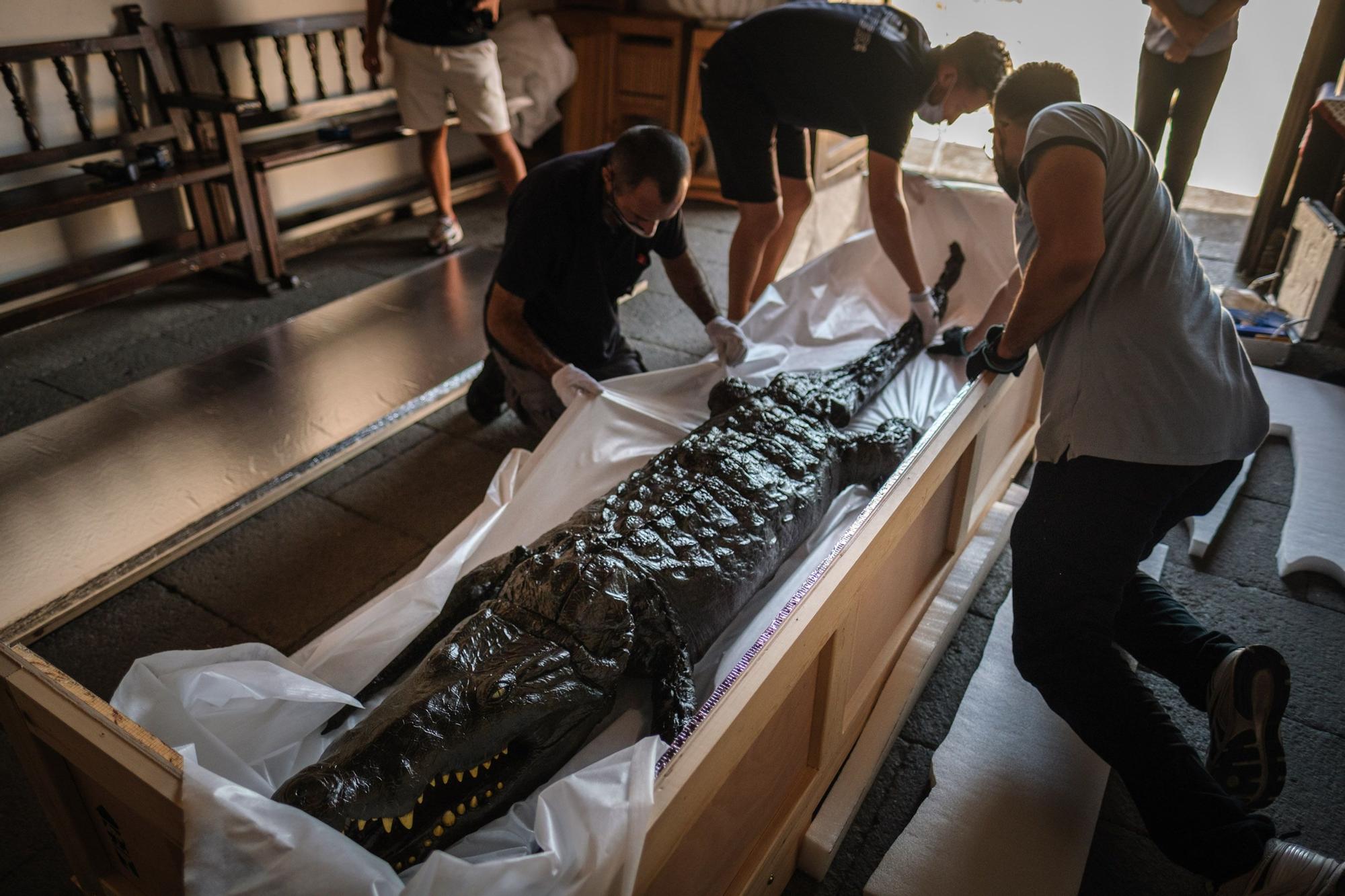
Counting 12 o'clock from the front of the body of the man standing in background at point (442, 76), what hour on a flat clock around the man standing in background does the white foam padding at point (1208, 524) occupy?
The white foam padding is roughly at 11 o'clock from the man standing in background.

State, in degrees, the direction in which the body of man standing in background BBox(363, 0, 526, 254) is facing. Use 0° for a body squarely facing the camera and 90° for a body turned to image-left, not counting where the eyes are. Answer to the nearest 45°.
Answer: approximately 0°

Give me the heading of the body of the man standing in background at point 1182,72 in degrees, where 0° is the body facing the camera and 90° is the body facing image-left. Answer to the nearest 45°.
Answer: approximately 0°

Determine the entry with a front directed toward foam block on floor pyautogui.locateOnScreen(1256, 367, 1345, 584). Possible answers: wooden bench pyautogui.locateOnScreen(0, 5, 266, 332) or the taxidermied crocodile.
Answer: the wooden bench

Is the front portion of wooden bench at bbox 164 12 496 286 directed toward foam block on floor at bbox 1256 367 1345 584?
yes

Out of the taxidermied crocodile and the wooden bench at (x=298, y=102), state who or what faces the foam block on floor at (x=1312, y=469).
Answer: the wooden bench

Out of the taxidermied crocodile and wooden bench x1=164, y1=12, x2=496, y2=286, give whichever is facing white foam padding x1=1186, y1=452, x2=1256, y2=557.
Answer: the wooden bench

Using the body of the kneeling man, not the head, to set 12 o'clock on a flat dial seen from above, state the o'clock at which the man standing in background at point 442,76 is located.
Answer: The man standing in background is roughly at 7 o'clock from the kneeling man.

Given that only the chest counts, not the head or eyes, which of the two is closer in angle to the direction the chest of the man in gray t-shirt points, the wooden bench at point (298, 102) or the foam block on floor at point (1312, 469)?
the wooden bench

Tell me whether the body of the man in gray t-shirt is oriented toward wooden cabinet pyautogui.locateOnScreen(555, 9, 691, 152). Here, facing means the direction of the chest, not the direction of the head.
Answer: yes

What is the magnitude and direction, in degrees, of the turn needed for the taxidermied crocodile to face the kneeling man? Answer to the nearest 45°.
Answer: approximately 135° to its right
